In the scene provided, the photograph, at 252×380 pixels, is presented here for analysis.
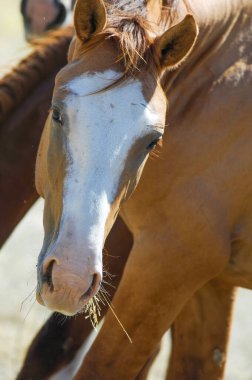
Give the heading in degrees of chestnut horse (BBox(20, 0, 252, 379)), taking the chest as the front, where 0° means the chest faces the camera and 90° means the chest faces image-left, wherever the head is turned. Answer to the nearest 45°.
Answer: approximately 45°
